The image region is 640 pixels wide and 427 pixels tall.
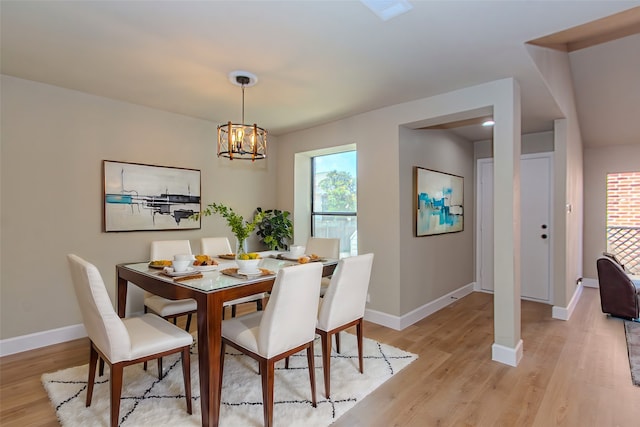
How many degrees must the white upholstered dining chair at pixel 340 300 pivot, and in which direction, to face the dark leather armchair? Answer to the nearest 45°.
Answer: approximately 90° to its right

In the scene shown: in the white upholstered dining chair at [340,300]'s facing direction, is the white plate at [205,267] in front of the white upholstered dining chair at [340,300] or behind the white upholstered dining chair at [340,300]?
in front

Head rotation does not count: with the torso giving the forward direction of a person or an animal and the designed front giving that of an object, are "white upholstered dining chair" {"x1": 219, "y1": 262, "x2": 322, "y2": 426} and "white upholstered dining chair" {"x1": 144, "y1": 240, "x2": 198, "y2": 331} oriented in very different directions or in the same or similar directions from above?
very different directions

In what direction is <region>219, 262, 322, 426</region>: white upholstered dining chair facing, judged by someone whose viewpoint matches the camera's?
facing away from the viewer and to the left of the viewer

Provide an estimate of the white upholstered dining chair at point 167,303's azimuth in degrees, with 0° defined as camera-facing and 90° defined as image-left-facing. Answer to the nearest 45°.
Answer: approximately 315°

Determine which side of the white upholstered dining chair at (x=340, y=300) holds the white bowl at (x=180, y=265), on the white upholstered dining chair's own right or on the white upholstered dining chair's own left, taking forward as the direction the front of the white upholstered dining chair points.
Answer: on the white upholstered dining chair's own left

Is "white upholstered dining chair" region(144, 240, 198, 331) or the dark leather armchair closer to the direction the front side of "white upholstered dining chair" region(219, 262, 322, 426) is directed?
the white upholstered dining chair

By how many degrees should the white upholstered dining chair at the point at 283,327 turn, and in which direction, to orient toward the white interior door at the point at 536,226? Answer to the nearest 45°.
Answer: approximately 90° to its right

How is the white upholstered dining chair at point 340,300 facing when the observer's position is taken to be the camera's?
facing away from the viewer and to the left of the viewer
